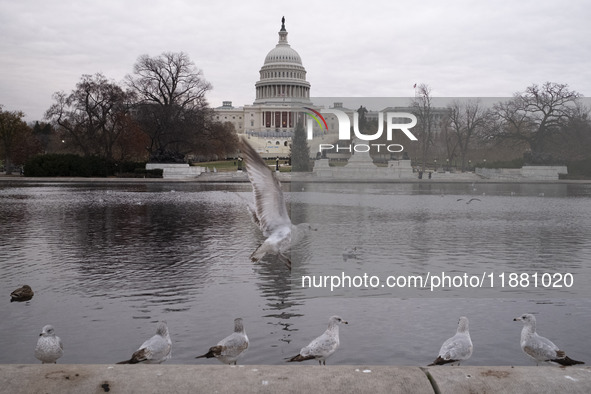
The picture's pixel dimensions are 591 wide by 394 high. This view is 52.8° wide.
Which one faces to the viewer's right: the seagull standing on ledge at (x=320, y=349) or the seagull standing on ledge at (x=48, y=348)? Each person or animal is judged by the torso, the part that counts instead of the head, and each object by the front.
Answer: the seagull standing on ledge at (x=320, y=349)

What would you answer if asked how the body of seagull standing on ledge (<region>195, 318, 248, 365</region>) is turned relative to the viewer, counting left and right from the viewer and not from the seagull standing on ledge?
facing to the right of the viewer

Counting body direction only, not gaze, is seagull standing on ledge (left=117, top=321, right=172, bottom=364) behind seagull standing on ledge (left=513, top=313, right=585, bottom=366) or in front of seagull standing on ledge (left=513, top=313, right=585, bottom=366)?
in front

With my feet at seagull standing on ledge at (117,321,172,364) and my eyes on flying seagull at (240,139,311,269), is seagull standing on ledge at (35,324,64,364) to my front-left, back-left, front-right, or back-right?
back-left

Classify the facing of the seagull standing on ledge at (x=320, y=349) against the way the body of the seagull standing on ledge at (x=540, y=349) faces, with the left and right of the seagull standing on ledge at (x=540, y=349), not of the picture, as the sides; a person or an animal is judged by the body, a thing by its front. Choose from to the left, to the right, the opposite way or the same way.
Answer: the opposite way

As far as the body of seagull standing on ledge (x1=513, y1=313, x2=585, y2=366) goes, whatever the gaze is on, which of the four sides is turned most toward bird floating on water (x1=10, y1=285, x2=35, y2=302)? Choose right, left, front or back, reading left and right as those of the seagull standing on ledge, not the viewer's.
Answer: front

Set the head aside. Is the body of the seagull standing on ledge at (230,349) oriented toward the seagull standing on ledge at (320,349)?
yes

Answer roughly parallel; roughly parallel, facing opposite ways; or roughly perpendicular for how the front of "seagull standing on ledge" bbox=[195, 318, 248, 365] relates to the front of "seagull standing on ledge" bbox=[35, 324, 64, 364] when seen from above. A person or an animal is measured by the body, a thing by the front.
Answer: roughly perpendicular

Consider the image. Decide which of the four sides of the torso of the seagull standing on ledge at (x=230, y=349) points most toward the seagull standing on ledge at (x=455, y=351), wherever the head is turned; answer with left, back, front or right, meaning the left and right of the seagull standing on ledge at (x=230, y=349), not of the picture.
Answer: front

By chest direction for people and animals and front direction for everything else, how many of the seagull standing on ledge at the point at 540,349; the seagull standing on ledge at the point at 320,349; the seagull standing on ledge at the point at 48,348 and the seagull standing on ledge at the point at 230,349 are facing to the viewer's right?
2

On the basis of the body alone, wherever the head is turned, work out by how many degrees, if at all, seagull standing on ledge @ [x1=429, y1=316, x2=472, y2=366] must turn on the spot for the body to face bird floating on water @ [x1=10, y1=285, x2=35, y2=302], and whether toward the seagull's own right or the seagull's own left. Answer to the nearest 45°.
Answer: approximately 135° to the seagull's own left

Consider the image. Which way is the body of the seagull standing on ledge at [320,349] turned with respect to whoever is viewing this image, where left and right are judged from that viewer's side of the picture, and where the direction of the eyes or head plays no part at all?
facing to the right of the viewer

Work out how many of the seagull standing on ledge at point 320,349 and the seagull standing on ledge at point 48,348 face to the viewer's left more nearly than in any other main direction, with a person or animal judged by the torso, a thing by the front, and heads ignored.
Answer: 0

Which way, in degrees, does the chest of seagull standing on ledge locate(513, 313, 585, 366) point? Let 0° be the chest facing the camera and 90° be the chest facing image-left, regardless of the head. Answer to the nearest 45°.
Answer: approximately 90°
